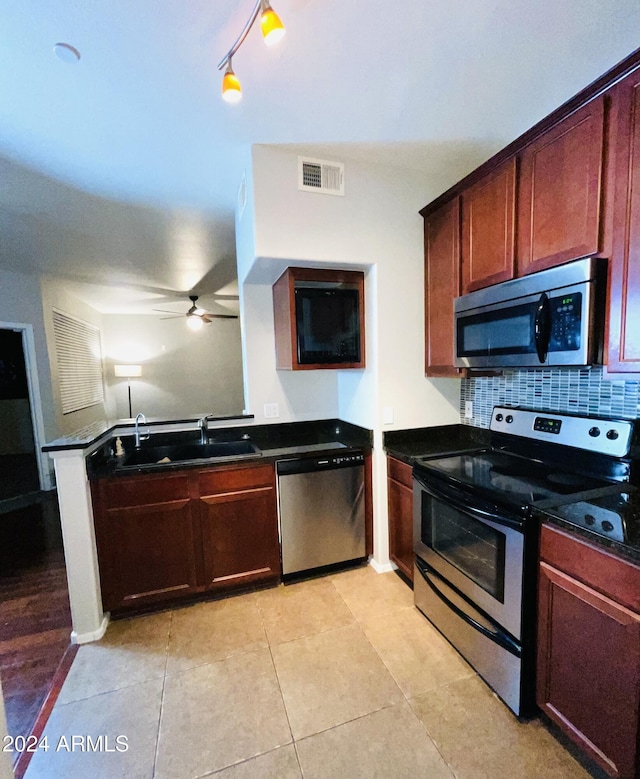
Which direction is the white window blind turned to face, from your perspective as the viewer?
facing the viewer and to the right of the viewer

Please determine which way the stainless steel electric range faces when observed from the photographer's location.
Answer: facing the viewer and to the left of the viewer

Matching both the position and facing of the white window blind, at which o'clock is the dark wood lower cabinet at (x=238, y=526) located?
The dark wood lower cabinet is roughly at 1 o'clock from the white window blind.

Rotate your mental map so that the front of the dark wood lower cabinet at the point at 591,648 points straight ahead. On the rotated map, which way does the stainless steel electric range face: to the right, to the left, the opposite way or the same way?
the same way

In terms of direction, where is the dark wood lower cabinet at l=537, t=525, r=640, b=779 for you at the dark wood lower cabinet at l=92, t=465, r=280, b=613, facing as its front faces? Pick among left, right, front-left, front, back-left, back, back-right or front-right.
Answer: front

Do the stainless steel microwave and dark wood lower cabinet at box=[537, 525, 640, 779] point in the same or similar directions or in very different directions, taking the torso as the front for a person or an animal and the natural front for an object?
same or similar directions

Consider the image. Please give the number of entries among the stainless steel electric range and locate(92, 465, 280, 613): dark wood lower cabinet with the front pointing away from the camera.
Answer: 0

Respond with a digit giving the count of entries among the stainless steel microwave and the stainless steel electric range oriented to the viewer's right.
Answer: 0

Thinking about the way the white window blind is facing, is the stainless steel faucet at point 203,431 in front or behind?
in front

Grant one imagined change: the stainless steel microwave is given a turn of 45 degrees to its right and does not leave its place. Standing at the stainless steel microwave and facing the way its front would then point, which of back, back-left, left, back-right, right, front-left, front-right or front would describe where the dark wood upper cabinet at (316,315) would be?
front

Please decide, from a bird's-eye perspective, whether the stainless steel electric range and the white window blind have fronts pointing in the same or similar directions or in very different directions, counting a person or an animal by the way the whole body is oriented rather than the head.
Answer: very different directions

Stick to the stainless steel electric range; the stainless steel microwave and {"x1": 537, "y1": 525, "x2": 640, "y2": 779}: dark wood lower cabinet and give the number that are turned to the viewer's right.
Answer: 0

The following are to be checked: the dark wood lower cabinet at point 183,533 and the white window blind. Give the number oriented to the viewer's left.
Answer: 0

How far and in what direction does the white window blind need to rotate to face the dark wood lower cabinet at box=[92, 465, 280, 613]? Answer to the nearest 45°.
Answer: approximately 45° to its right

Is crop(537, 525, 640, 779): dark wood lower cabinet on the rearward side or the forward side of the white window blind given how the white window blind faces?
on the forward side

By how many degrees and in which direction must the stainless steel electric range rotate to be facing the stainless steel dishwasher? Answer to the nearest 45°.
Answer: approximately 45° to its right
